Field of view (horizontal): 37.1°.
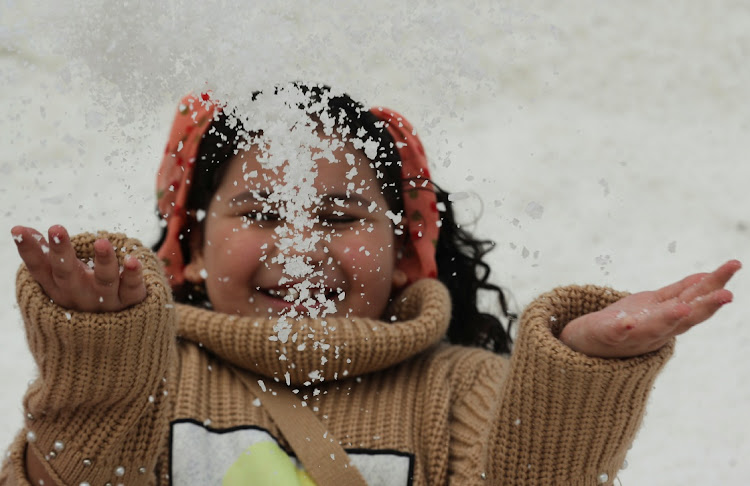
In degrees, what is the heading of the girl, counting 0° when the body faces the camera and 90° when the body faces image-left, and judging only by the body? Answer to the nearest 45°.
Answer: approximately 0°
